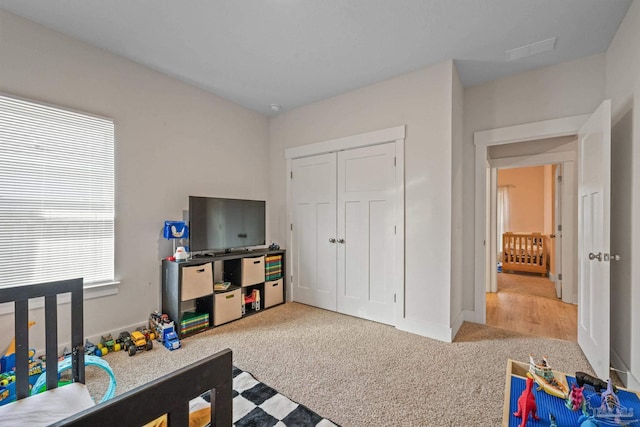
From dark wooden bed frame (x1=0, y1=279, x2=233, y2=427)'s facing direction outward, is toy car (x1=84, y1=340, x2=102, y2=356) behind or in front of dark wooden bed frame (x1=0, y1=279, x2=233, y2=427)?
behind

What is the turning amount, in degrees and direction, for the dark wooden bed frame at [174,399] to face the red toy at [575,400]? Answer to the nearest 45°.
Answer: approximately 45° to its left

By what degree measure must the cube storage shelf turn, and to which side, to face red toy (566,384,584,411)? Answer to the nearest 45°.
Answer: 0° — it already faces it

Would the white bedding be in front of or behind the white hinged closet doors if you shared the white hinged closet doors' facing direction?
in front

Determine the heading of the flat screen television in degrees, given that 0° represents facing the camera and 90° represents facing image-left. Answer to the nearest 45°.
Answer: approximately 315°

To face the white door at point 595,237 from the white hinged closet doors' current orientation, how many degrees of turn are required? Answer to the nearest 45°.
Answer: approximately 90° to its left
